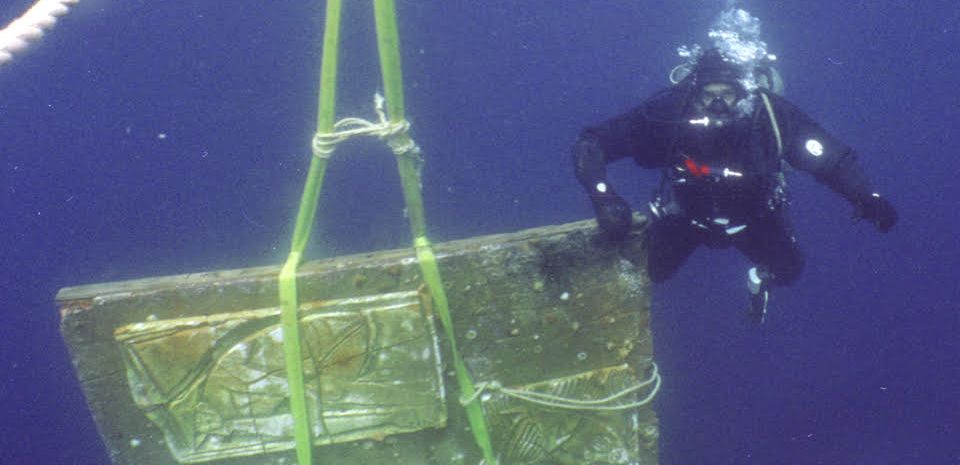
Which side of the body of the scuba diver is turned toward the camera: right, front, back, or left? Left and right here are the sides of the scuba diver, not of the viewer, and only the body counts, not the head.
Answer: front

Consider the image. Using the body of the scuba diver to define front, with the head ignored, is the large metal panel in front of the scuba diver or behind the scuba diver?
in front

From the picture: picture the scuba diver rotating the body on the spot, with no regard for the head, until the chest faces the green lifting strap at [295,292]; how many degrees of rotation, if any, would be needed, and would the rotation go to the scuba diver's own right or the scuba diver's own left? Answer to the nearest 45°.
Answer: approximately 45° to the scuba diver's own right

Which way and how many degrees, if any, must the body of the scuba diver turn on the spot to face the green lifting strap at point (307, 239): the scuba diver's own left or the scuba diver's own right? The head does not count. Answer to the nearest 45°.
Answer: approximately 45° to the scuba diver's own right

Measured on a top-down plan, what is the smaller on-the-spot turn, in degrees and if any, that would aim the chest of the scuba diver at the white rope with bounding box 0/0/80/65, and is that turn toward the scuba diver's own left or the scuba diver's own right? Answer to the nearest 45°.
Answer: approximately 45° to the scuba diver's own right

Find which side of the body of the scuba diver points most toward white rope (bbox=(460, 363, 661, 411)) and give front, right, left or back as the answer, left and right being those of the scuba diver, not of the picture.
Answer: right
